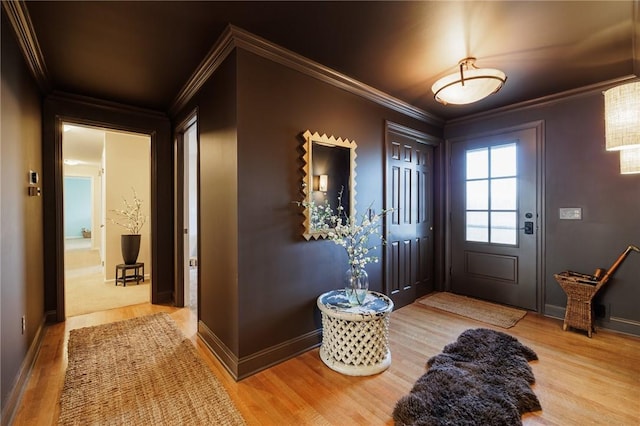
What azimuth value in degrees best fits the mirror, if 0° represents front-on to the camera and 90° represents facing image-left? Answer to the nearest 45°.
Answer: approximately 315°

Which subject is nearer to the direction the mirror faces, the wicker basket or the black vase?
the wicker basket

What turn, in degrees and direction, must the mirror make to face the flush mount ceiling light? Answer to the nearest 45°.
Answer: approximately 45° to its left

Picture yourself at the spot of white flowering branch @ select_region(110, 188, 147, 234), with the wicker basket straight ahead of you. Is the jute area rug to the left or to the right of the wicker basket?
right

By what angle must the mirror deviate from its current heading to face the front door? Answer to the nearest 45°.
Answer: approximately 90° to its left

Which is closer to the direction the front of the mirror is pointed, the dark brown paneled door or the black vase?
the dark brown paneled door

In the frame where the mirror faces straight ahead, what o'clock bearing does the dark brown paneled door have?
The dark brown paneled door is roughly at 9 o'clock from the mirror.
